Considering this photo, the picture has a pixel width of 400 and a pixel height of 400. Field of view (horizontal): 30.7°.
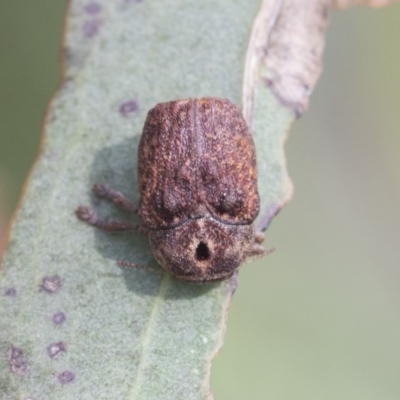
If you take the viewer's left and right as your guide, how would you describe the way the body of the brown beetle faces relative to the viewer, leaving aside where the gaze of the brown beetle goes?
facing the viewer
